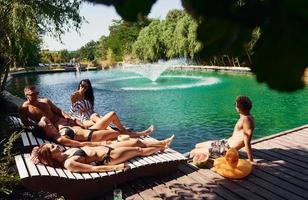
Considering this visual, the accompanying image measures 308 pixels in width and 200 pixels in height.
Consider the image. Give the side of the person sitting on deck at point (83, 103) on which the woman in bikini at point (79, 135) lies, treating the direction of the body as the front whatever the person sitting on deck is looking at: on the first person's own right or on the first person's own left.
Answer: on the first person's own right

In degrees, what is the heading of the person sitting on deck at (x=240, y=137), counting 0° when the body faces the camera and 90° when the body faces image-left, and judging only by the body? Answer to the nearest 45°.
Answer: approximately 90°

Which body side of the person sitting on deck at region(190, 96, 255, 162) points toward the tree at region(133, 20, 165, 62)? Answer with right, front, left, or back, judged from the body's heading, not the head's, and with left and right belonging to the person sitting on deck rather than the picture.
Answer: right

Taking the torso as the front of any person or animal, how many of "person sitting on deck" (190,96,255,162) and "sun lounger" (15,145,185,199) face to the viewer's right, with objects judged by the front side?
1

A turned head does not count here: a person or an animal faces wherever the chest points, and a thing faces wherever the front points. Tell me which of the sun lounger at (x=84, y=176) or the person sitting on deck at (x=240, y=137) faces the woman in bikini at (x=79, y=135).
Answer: the person sitting on deck

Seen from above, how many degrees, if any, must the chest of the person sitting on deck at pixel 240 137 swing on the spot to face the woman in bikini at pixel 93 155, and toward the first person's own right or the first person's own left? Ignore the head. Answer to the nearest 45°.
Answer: approximately 45° to the first person's own left

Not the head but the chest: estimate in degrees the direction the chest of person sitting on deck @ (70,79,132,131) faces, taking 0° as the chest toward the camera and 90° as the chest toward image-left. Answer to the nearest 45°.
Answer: approximately 315°

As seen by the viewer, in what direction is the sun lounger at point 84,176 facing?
to the viewer's right

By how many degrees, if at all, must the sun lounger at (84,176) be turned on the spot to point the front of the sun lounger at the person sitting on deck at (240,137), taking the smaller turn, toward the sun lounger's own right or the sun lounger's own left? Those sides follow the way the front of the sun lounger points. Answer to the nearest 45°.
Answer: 0° — it already faces them

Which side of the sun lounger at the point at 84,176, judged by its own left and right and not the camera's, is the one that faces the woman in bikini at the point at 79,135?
left
